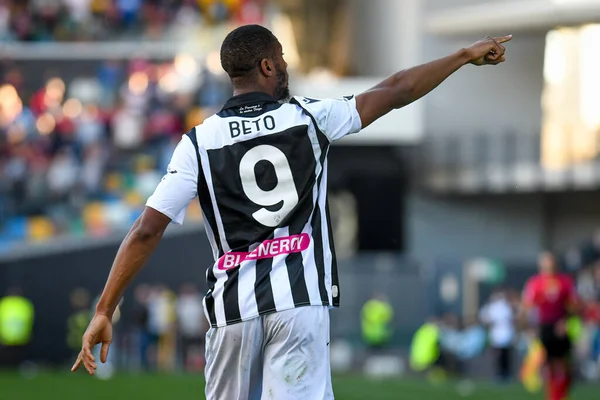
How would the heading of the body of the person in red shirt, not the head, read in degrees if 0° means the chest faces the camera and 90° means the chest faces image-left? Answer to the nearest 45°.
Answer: approximately 0°
